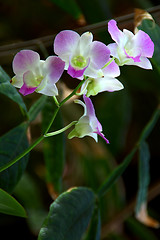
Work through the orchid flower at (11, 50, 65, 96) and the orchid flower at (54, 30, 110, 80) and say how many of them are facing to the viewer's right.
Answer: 0

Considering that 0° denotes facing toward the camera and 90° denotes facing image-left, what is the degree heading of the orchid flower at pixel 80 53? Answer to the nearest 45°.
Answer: approximately 0°

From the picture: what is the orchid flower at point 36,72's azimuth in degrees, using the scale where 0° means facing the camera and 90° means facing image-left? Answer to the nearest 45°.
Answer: approximately 45°

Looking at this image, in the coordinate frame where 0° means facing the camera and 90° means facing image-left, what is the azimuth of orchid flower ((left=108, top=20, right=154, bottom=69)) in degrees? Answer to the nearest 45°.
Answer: approximately 315°

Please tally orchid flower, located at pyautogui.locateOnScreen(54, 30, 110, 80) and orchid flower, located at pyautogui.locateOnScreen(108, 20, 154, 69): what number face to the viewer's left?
0
